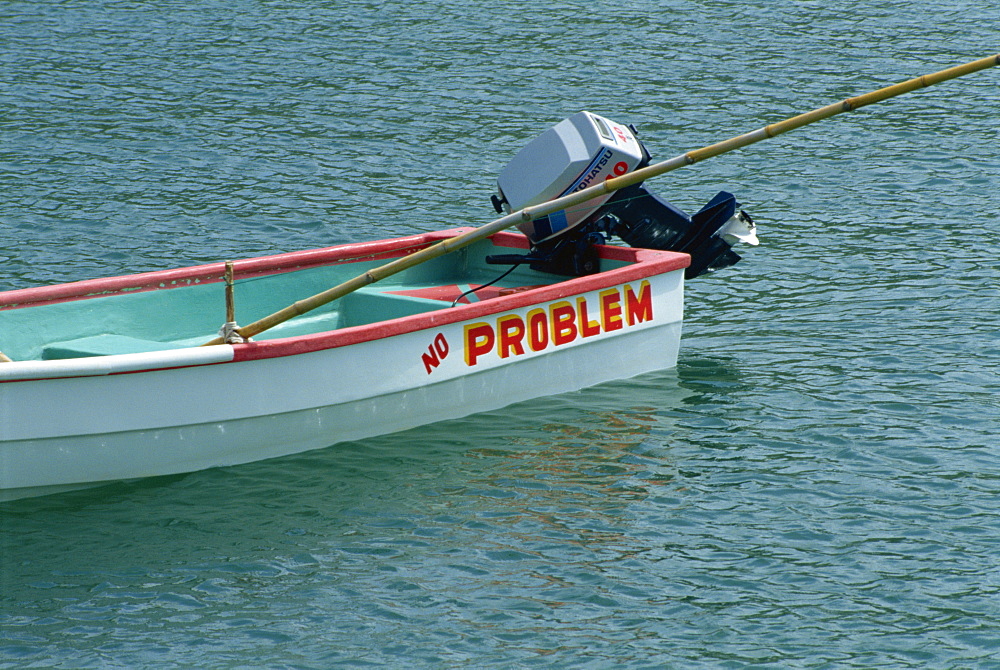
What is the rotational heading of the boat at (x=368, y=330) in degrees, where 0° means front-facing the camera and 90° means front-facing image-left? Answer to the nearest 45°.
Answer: approximately 45°
